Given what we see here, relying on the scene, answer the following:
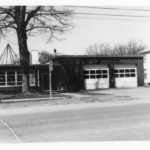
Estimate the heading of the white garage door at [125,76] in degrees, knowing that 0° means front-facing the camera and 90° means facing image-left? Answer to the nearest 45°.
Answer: approximately 0°
